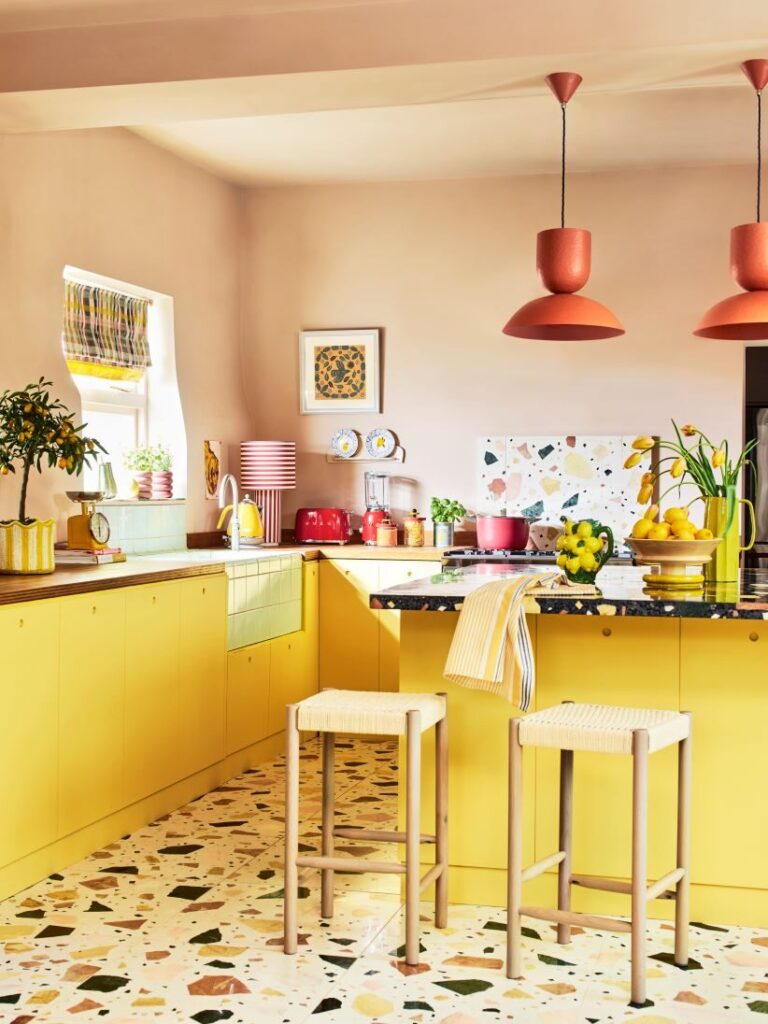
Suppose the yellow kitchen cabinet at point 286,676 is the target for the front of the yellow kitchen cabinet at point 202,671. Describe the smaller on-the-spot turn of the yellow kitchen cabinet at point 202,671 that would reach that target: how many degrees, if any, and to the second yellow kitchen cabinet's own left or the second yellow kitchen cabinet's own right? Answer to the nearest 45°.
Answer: approximately 90° to the second yellow kitchen cabinet's own left

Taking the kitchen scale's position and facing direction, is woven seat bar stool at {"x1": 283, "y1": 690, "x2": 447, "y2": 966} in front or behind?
in front

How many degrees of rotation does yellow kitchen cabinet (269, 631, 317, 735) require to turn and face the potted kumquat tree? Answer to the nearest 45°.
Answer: approximately 90° to its right

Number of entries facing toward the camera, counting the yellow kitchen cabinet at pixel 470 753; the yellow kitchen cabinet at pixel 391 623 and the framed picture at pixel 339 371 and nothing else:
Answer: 3

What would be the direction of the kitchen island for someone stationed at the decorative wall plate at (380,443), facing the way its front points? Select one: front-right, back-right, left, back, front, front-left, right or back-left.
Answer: front

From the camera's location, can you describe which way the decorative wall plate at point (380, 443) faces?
facing the viewer

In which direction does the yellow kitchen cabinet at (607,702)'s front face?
toward the camera

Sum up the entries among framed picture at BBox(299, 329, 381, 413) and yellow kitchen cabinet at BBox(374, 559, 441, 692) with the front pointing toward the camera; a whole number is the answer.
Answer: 2

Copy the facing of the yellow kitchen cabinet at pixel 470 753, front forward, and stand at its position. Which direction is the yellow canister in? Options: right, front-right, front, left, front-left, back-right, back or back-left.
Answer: back

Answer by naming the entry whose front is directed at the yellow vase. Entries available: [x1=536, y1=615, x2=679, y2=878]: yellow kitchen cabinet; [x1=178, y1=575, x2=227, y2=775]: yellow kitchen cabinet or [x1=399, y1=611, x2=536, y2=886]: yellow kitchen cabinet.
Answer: [x1=178, y1=575, x2=227, y2=775]: yellow kitchen cabinet

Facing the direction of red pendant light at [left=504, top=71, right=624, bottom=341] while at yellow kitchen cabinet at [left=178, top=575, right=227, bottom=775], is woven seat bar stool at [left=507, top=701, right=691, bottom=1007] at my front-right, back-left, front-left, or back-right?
front-right

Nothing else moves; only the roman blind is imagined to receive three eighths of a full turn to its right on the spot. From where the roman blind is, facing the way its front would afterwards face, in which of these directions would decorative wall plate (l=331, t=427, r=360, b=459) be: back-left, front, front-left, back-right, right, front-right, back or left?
back-right

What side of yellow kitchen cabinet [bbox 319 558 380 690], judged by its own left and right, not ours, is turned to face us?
front
